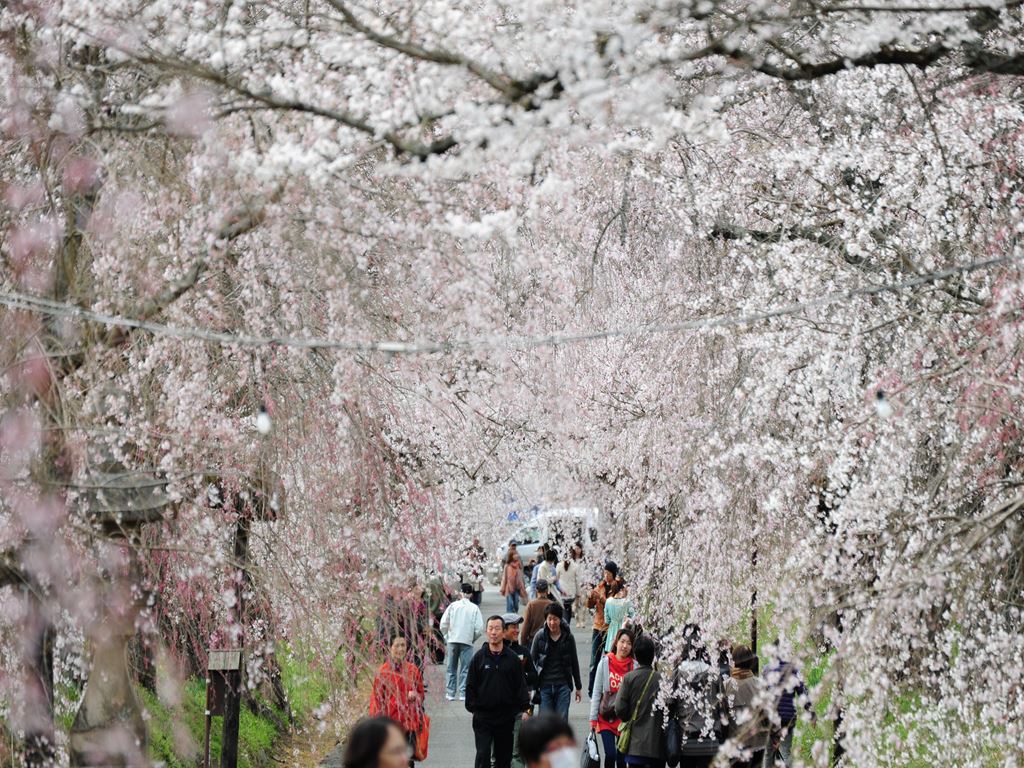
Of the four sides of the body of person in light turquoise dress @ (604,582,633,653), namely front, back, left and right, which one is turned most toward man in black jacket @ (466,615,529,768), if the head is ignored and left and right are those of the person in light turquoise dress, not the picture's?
back

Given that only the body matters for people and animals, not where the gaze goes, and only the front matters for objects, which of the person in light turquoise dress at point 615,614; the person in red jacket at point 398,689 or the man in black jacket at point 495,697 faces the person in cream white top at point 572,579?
the person in light turquoise dress at point 615,614

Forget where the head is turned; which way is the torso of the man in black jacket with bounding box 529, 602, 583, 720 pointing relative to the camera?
toward the camera

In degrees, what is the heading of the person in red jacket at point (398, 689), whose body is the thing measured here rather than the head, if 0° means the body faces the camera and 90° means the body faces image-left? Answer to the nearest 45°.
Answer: approximately 0°

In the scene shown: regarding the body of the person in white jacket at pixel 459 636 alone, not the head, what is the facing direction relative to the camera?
away from the camera

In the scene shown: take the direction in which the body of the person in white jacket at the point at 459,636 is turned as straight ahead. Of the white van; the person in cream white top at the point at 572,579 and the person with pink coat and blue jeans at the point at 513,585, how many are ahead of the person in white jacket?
3

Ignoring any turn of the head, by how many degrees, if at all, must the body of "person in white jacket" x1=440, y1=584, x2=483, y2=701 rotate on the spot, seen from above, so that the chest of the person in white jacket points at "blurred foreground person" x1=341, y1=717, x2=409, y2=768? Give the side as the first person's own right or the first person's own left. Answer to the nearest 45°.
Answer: approximately 180°

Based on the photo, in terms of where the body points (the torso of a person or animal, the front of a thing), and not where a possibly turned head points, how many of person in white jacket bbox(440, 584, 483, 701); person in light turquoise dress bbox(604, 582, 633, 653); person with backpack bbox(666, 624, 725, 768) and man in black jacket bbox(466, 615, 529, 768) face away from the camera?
3

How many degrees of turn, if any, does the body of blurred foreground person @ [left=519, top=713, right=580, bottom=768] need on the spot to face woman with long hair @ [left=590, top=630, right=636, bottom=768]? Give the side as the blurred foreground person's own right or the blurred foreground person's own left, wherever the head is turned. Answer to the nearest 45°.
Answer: approximately 135° to the blurred foreground person's own left

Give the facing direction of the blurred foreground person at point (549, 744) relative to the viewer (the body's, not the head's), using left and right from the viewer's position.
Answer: facing the viewer and to the right of the viewer

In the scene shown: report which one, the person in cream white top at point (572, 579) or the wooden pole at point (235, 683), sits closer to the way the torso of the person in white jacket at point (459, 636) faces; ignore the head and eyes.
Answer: the person in cream white top

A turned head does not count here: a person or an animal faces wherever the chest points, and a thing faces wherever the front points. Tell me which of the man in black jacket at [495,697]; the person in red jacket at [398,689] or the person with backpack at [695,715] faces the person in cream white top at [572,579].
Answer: the person with backpack at [695,715]

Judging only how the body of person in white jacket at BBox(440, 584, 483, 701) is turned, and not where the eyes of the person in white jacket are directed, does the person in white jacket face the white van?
yes

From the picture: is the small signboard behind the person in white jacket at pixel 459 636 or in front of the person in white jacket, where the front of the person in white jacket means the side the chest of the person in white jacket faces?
behind
